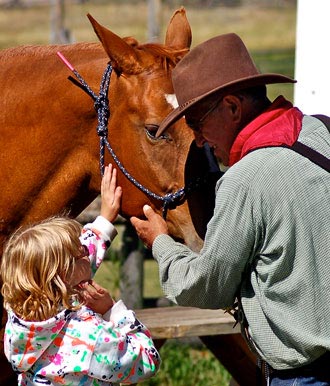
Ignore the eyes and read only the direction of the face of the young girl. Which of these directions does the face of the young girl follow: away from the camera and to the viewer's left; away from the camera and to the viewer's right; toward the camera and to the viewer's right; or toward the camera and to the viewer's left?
away from the camera and to the viewer's right

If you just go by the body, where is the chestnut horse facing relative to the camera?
to the viewer's right

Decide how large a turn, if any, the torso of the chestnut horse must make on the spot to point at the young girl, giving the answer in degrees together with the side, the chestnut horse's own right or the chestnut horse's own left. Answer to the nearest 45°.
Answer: approximately 90° to the chestnut horse's own right

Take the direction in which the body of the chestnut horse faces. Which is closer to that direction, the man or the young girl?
the man

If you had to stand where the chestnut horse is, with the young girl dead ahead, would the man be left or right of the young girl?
left

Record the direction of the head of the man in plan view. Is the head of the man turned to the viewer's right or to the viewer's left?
to the viewer's left

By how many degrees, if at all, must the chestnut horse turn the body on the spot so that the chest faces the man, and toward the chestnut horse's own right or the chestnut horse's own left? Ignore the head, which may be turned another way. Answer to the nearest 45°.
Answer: approximately 45° to the chestnut horse's own right
